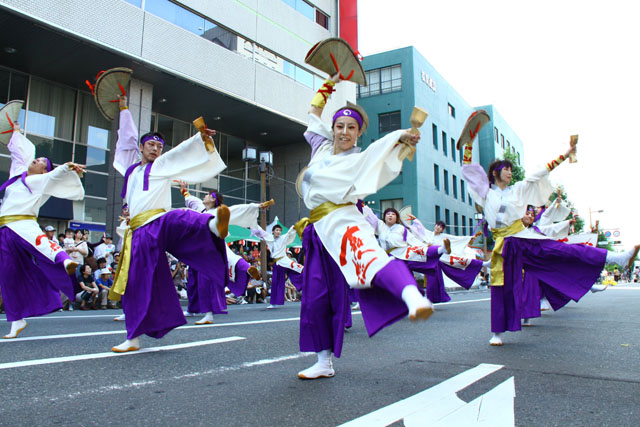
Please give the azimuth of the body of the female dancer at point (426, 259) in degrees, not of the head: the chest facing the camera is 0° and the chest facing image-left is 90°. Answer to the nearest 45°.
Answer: approximately 315°

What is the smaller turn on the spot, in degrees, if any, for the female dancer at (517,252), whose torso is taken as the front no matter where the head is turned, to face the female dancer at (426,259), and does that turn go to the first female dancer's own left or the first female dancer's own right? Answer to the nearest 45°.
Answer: approximately 180°

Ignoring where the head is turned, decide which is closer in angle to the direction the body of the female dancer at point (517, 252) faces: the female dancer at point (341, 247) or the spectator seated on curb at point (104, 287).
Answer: the female dancer

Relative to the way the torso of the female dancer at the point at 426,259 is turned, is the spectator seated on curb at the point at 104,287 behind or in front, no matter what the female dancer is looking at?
behind

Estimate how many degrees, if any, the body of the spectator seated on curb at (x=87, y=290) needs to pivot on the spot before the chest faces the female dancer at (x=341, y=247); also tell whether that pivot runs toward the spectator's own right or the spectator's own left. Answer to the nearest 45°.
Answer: approximately 45° to the spectator's own right

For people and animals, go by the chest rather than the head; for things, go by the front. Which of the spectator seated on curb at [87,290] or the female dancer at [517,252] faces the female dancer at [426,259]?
the spectator seated on curb

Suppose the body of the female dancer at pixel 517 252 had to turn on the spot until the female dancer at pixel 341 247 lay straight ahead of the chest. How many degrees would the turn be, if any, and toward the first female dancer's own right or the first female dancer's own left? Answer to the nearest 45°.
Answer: approximately 45° to the first female dancer's own right

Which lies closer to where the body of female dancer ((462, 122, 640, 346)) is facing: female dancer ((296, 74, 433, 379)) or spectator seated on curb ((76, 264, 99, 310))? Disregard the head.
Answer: the female dancer
